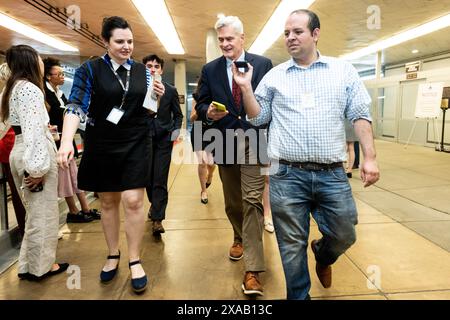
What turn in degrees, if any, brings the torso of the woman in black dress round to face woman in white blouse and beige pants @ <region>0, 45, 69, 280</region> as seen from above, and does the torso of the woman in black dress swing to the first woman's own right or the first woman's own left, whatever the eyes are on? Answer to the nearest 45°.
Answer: approximately 135° to the first woman's own right

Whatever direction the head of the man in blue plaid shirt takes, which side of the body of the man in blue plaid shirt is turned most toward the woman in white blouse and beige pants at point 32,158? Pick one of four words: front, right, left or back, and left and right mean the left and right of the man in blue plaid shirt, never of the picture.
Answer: right

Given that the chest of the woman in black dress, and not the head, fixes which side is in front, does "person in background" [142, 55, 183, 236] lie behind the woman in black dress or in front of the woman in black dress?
behind

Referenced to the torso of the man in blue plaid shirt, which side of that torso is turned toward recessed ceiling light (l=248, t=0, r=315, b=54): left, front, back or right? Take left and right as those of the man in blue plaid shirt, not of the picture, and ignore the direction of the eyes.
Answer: back

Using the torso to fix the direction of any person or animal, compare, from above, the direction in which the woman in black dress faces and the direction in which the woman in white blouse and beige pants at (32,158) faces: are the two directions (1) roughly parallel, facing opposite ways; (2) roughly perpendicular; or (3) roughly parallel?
roughly perpendicular

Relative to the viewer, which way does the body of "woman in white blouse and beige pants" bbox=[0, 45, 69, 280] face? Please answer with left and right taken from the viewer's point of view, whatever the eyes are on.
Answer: facing to the right of the viewer

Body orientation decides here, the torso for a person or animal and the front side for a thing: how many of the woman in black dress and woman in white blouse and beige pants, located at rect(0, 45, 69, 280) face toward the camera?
1

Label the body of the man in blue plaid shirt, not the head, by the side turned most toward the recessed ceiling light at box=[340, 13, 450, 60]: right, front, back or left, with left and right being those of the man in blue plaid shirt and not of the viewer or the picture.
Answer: back
